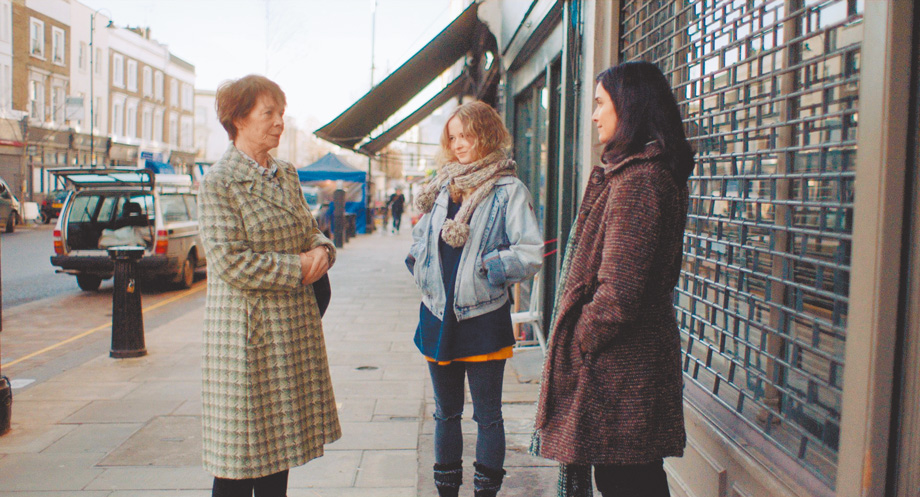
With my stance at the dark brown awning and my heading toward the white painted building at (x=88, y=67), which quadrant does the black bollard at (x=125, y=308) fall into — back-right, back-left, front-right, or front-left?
back-left

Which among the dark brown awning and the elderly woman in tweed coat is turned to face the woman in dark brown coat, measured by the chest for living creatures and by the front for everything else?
the elderly woman in tweed coat

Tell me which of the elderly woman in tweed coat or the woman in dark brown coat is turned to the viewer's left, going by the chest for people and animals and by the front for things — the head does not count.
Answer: the woman in dark brown coat

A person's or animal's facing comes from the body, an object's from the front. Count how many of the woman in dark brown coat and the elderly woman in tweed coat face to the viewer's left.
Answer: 1

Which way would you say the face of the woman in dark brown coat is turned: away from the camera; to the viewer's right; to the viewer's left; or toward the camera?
to the viewer's left

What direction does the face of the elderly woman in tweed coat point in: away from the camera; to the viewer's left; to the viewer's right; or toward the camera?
to the viewer's right

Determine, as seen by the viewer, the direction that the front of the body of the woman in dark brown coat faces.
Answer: to the viewer's left

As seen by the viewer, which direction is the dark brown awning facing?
to the viewer's left

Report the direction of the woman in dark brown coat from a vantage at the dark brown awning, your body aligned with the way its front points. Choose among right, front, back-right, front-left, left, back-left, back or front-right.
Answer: left

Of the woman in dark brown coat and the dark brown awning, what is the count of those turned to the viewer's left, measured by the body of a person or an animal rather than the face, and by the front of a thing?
2

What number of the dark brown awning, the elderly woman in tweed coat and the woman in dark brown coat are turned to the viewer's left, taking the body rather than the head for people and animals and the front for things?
2

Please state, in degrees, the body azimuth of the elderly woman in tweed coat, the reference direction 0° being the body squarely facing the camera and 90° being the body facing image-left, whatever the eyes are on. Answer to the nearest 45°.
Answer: approximately 315°

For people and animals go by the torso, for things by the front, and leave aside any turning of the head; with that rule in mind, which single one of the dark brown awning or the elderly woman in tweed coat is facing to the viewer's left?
the dark brown awning

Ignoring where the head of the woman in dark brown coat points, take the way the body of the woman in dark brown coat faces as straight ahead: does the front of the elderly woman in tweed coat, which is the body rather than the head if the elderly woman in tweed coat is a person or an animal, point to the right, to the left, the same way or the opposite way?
the opposite way
